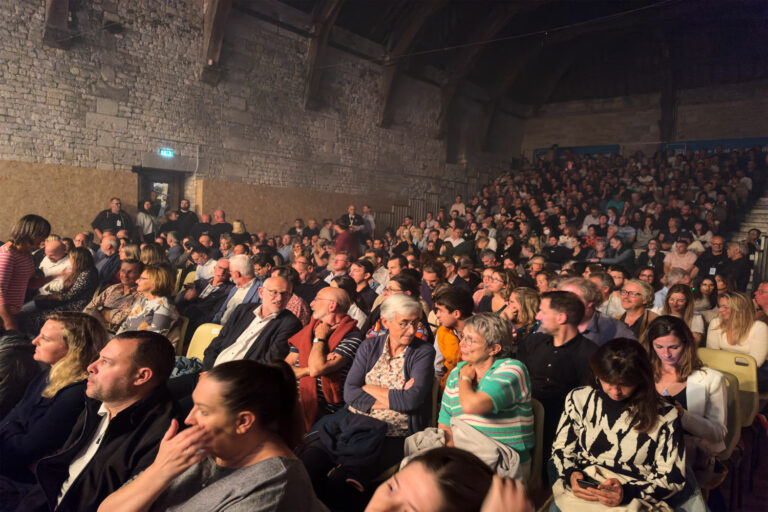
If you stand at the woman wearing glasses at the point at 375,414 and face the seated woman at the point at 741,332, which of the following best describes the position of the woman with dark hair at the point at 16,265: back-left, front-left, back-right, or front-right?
back-left

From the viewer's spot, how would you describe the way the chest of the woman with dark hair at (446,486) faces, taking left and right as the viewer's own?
facing the viewer and to the left of the viewer

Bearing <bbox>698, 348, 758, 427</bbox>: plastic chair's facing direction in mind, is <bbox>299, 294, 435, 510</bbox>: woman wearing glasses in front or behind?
in front

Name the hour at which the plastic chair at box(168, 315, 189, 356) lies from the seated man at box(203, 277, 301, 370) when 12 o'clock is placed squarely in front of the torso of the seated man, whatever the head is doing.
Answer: The plastic chair is roughly at 3 o'clock from the seated man.

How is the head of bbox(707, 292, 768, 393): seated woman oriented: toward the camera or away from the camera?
toward the camera

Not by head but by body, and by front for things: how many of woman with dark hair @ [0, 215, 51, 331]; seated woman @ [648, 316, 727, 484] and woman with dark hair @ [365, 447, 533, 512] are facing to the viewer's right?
1
